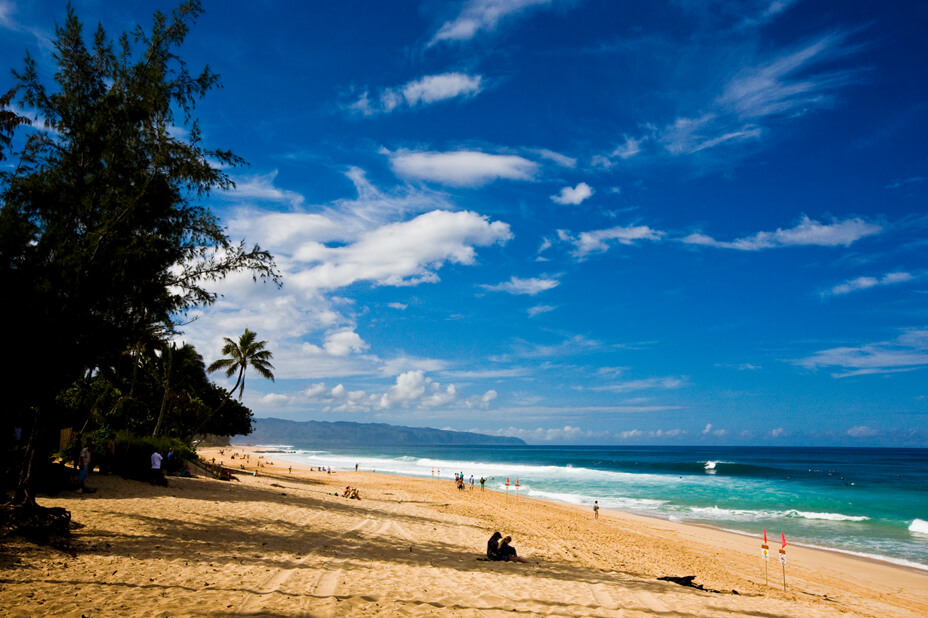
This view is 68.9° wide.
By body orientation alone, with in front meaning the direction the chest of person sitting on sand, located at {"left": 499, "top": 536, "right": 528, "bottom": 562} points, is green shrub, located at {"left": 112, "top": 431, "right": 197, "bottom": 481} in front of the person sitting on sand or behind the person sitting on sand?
behind

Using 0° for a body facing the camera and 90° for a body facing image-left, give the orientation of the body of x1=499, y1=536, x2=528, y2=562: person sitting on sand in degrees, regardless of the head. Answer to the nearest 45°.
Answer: approximately 270°

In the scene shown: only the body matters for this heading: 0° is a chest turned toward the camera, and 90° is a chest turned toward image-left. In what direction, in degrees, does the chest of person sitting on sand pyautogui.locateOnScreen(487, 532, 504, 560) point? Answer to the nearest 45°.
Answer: approximately 270°
